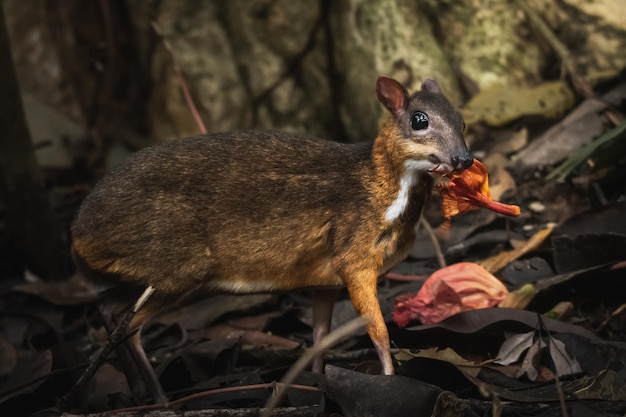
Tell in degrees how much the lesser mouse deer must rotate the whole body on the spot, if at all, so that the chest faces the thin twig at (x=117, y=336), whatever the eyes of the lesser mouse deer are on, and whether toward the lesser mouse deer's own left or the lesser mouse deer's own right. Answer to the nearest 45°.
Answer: approximately 135° to the lesser mouse deer's own right

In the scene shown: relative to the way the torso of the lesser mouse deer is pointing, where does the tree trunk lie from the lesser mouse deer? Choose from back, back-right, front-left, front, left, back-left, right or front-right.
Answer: back-left

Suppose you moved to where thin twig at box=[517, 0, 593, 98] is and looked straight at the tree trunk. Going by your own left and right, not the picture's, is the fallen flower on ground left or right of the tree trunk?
left

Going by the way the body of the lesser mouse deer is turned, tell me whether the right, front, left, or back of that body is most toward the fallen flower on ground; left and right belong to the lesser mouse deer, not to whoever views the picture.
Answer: front

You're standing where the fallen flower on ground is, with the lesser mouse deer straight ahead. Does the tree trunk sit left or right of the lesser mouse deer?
right

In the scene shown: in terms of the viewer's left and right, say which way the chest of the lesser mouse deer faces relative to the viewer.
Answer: facing to the right of the viewer

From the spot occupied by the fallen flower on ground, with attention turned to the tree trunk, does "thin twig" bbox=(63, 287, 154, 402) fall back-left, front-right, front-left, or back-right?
front-left

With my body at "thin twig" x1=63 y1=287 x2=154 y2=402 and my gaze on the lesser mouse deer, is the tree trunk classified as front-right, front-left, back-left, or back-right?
front-left

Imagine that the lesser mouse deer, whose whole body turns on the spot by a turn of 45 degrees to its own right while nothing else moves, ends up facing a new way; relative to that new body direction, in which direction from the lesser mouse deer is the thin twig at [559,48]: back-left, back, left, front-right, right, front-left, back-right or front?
left
